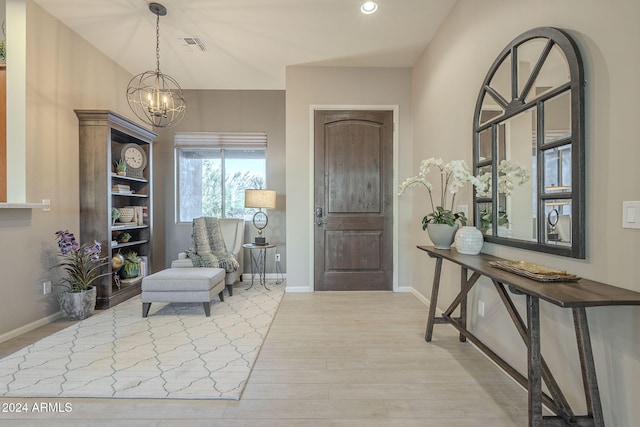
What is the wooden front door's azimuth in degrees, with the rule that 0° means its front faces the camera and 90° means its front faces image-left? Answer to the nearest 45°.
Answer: approximately 0°

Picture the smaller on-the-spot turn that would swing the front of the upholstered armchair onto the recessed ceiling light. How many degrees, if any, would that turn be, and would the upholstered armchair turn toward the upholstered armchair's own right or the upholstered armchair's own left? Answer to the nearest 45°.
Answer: approximately 90° to the upholstered armchair's own left

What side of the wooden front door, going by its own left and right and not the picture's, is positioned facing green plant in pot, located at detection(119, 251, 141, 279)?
right

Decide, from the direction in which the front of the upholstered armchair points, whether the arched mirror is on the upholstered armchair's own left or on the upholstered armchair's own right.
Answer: on the upholstered armchair's own left

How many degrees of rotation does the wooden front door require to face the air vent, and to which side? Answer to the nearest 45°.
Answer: approximately 90° to its right

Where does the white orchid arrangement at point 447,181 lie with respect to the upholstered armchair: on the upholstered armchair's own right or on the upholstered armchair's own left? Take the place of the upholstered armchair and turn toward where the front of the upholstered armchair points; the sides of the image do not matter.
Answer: on the upholstered armchair's own left

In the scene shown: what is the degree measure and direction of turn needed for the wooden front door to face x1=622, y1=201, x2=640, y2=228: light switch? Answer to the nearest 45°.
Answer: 0° — it already faces it

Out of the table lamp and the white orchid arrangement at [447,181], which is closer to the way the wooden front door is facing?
the white orchid arrangement
